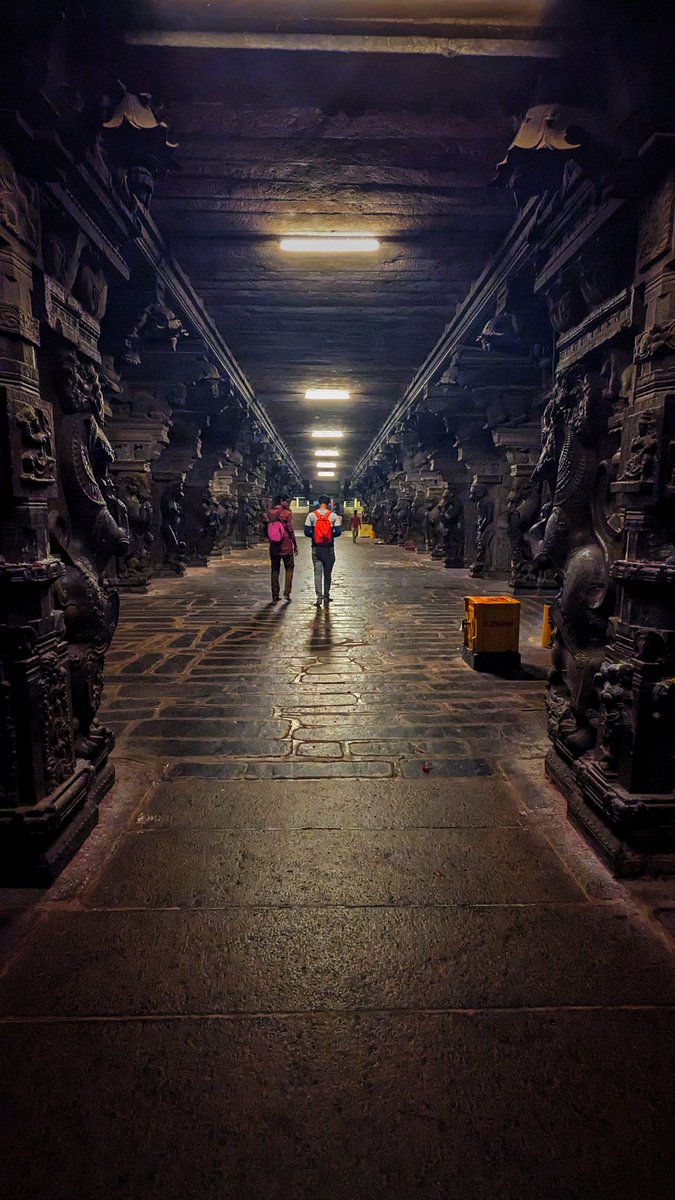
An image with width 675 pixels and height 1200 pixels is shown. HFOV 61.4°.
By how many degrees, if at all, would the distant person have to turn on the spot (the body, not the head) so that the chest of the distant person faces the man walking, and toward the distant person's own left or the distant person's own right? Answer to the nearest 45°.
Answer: approximately 45° to the distant person's own left

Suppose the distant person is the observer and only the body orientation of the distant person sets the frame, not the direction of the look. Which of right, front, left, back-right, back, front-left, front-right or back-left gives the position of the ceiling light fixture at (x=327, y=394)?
front

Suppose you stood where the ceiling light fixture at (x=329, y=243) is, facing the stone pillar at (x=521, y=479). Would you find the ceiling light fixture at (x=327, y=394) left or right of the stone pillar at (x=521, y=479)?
left

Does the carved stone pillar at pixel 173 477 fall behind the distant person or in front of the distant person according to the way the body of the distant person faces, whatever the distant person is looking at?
in front
